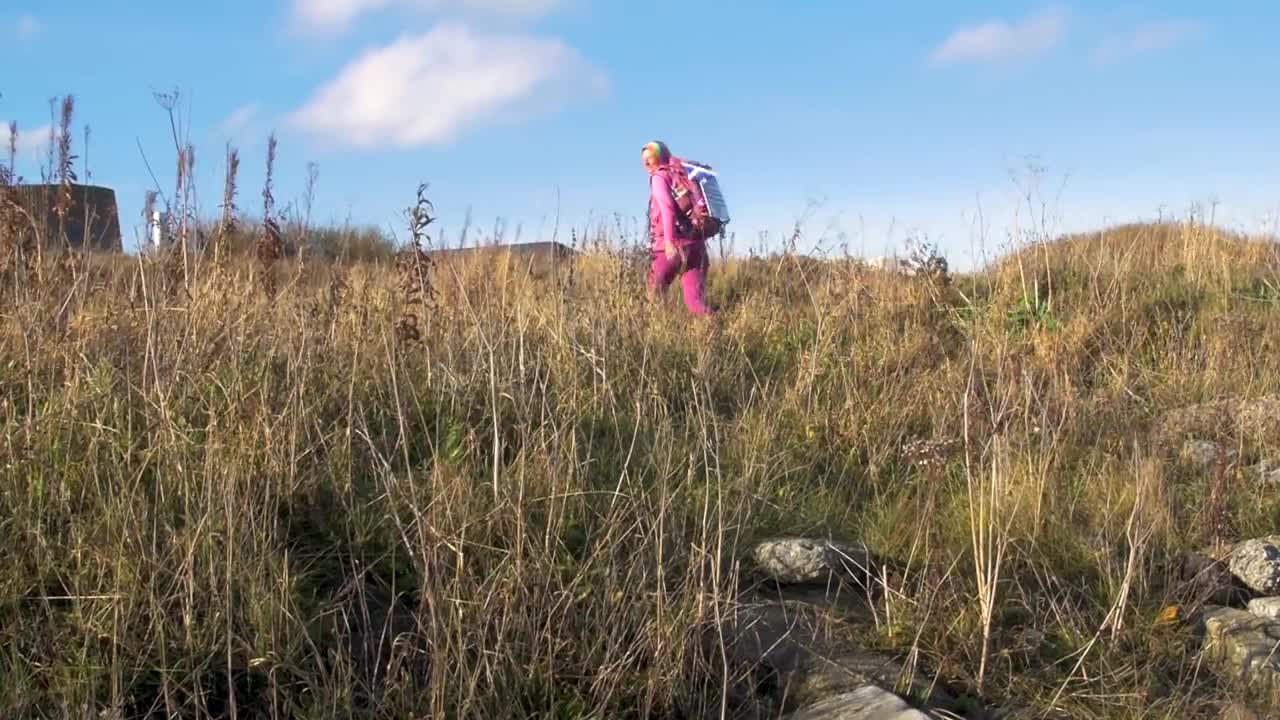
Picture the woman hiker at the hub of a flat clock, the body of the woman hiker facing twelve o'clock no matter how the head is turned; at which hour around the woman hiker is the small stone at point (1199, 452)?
The small stone is roughly at 8 o'clock from the woman hiker.

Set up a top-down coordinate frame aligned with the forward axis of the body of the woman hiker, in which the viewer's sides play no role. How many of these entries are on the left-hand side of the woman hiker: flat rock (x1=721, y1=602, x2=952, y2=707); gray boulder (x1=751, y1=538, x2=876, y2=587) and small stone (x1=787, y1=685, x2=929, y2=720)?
3

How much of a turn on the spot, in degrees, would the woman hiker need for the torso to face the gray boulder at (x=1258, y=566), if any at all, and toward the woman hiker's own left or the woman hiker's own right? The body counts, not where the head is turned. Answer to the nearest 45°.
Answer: approximately 135° to the woman hiker's own left

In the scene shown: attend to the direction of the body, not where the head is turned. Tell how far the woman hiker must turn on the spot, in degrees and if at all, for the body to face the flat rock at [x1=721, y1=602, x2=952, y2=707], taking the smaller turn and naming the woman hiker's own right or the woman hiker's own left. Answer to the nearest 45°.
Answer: approximately 90° to the woman hiker's own left

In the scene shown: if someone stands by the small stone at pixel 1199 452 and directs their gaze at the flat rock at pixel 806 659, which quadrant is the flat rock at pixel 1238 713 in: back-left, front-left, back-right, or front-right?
front-left

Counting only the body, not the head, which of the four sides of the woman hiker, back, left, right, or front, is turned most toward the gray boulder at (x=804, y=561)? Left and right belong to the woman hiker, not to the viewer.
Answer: left

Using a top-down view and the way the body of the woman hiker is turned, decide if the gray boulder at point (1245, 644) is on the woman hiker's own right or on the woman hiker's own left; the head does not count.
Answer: on the woman hiker's own left

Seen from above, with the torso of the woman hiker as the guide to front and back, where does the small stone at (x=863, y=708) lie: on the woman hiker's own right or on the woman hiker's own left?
on the woman hiker's own left

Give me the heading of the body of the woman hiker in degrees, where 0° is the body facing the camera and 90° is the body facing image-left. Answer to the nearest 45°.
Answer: approximately 90°

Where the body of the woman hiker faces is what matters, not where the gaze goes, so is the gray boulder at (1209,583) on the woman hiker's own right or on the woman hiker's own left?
on the woman hiker's own left
